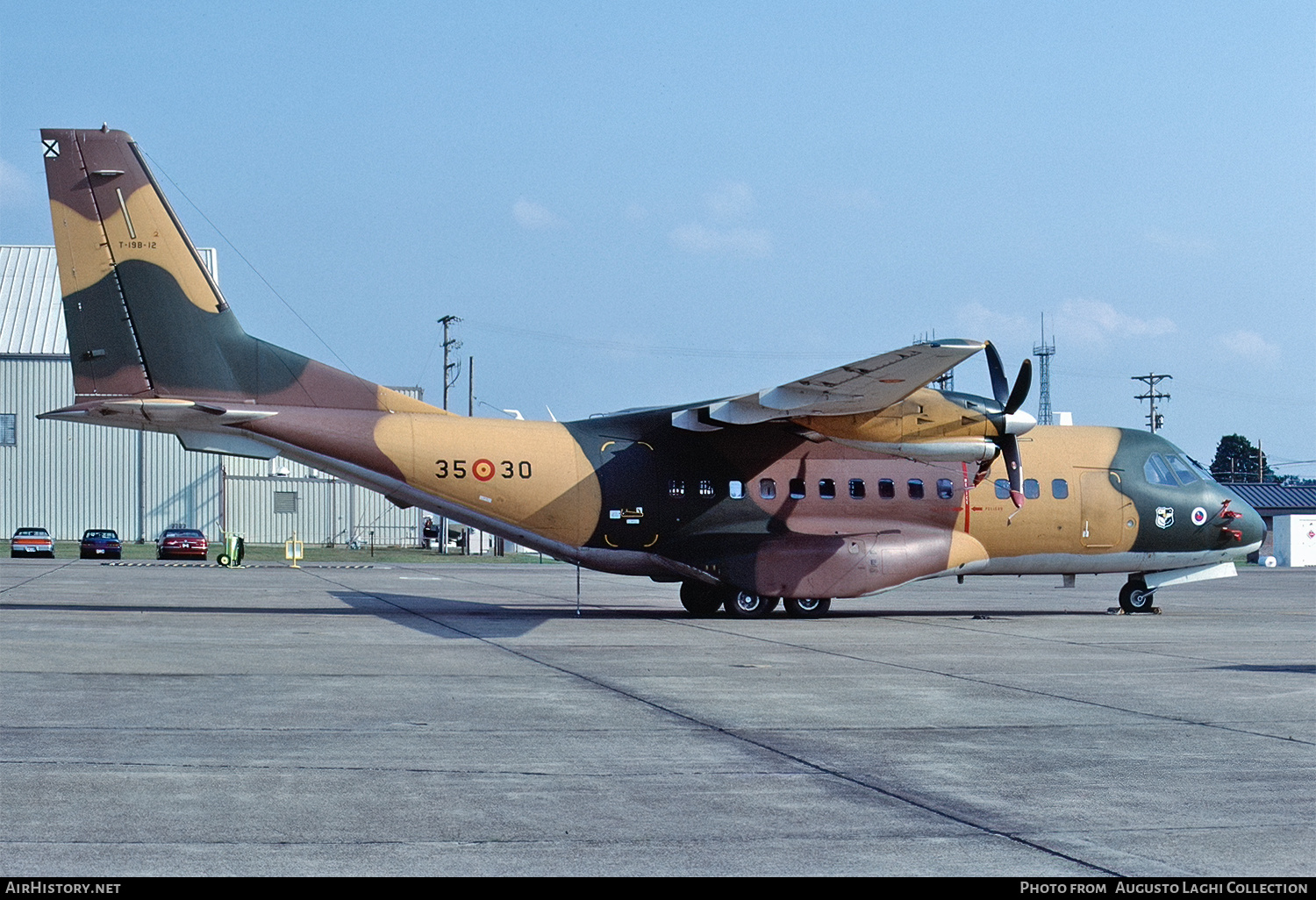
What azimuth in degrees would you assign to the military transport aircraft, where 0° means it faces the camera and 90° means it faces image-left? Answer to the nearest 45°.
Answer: approximately 270°
